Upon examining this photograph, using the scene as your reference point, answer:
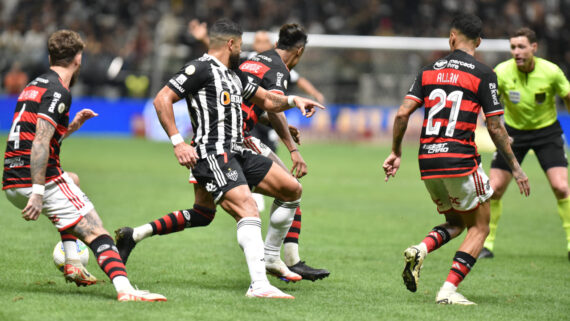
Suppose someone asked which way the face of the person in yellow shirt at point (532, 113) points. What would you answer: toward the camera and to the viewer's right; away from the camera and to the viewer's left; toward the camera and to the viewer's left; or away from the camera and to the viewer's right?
toward the camera and to the viewer's left

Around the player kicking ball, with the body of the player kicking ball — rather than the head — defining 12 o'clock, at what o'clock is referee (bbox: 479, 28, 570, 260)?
The referee is roughly at 1 o'clock from the player kicking ball.

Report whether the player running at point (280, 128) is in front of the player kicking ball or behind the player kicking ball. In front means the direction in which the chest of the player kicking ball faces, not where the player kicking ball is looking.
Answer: in front

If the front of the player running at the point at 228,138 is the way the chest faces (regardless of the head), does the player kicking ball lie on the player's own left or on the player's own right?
on the player's own right

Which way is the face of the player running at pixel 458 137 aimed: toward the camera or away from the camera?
away from the camera

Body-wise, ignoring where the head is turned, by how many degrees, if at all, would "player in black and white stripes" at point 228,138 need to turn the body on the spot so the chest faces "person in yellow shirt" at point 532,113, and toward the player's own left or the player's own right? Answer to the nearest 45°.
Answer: approximately 90° to the player's own left

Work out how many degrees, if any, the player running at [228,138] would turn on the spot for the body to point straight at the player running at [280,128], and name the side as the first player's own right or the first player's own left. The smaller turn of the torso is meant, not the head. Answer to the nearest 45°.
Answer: approximately 90° to the first player's own left

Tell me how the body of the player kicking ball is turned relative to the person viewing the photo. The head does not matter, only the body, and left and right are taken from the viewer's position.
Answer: facing away from the viewer and to the right of the viewer
